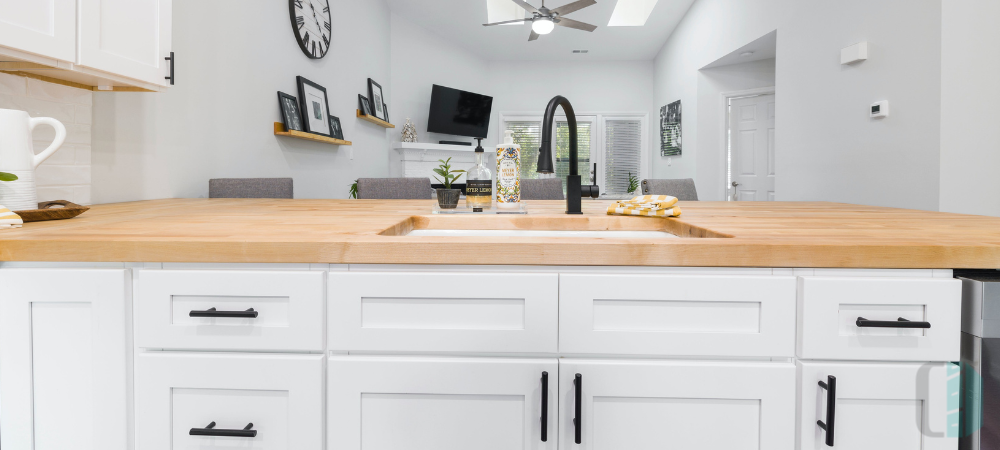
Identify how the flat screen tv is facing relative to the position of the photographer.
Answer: facing the viewer and to the right of the viewer

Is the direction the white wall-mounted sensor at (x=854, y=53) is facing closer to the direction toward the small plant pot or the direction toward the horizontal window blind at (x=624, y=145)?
the small plant pot

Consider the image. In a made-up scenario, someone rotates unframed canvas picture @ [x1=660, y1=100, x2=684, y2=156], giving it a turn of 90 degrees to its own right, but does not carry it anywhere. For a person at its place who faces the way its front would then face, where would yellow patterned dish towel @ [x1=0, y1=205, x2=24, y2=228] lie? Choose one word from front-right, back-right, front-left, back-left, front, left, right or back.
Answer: back-left

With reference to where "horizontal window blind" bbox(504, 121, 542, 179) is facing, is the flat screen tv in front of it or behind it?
in front

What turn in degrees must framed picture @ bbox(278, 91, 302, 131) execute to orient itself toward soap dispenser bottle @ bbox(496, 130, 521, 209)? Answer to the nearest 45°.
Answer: approximately 45° to its right

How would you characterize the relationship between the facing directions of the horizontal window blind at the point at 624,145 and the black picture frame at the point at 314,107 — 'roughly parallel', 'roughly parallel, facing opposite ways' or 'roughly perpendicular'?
roughly perpendicular

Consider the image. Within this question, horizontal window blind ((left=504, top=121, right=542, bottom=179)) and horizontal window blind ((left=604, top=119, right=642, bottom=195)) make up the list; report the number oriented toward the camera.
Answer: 2

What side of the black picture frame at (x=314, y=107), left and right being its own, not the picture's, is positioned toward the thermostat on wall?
front

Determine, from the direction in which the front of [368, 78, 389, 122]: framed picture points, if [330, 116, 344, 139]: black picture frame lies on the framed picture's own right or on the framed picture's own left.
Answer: on the framed picture's own right

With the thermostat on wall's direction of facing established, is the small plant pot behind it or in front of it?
in front

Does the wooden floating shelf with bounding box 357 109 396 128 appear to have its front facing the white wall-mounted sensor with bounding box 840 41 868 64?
yes

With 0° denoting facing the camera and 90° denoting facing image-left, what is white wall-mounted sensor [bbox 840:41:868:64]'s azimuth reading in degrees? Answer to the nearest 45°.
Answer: approximately 45°

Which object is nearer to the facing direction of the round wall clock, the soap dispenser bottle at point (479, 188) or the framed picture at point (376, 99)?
the soap dispenser bottle

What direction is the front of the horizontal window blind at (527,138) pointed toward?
toward the camera

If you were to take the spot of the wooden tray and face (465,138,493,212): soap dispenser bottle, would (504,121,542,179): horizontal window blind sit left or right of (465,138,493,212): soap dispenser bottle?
left

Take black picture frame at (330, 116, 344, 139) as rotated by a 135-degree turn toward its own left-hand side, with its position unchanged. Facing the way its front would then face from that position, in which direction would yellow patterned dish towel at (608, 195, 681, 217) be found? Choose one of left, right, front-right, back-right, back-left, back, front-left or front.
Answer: back
